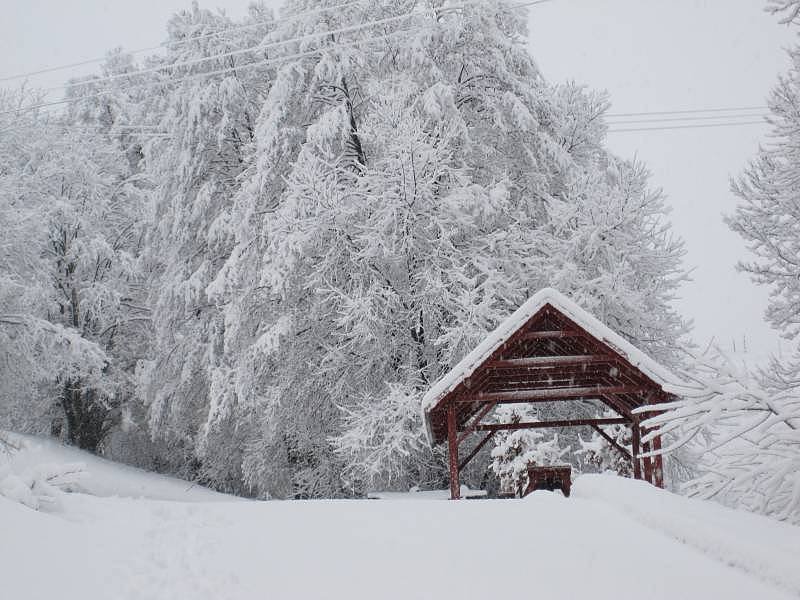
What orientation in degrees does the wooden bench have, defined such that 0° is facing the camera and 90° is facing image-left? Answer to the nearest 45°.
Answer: approximately 0°

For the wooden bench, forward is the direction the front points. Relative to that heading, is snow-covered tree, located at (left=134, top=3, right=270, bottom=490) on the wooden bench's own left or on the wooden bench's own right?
on the wooden bench's own right

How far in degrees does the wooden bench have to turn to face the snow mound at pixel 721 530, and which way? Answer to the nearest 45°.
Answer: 0° — it already faces it
